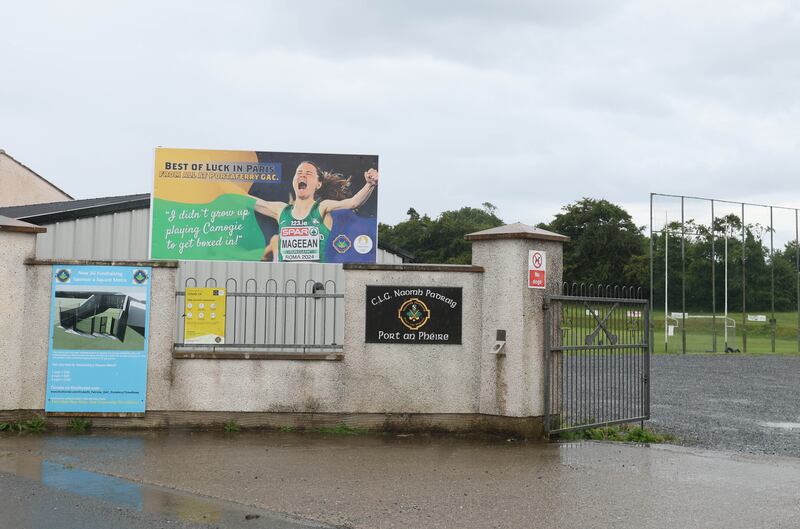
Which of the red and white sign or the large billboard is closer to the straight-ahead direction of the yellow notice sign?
the red and white sign

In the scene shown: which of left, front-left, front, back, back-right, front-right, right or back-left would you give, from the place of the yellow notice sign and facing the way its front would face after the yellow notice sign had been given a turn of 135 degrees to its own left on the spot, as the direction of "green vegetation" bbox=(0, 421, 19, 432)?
back-left

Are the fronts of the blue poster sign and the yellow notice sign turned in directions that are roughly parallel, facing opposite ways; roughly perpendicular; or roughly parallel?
roughly parallel

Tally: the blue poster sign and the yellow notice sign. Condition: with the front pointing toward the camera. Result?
2

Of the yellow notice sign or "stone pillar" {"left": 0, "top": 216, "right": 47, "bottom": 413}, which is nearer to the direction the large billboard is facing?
the yellow notice sign

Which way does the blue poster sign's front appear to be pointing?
toward the camera

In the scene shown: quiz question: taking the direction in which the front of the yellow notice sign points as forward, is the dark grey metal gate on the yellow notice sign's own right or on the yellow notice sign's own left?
on the yellow notice sign's own left

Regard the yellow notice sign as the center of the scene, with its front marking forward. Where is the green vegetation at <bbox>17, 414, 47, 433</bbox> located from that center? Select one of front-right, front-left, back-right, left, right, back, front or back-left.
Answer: right

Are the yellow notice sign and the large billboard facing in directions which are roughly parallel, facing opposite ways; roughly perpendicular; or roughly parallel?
roughly parallel

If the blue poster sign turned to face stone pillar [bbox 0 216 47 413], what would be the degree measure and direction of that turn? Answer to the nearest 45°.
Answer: approximately 90° to its right

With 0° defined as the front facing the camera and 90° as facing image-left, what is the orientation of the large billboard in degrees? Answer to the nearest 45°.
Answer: approximately 0°

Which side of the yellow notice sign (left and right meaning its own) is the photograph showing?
front

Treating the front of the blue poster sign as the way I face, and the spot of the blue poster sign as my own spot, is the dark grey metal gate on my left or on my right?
on my left

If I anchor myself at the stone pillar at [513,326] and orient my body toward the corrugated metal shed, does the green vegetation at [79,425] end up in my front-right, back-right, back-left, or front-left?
front-left
